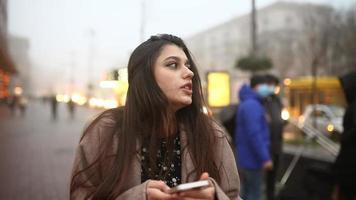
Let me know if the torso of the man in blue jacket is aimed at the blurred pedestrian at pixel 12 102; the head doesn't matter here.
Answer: no

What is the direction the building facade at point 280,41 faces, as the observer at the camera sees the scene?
facing the viewer and to the left of the viewer

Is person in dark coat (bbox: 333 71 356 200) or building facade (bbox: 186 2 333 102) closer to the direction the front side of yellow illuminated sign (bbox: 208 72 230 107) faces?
the person in dark coat

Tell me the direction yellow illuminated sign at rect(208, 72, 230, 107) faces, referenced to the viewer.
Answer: facing the viewer

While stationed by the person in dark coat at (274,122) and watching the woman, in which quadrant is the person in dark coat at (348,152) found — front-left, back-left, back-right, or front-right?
front-left

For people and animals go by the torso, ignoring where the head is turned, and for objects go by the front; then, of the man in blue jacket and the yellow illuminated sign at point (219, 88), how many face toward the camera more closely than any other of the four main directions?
1

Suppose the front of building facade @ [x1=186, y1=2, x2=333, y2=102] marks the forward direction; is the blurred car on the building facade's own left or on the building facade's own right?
on the building facade's own left

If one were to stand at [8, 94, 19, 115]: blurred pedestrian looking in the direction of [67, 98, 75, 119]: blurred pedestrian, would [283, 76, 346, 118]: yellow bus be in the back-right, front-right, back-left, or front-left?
front-right
